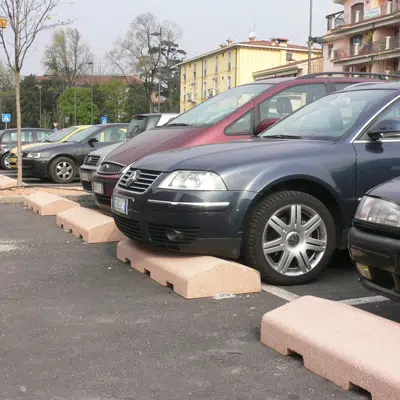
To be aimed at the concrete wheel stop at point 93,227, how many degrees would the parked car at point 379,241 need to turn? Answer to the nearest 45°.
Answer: approximately 90° to its right

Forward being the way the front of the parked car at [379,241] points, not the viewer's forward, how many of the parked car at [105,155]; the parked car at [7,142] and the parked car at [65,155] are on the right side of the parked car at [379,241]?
3

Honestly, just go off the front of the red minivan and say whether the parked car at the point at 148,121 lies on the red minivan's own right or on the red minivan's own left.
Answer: on the red minivan's own right

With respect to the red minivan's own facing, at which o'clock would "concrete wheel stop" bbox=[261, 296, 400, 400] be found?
The concrete wheel stop is roughly at 10 o'clock from the red minivan.

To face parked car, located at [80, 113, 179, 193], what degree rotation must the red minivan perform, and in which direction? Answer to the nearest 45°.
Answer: approximately 90° to its right

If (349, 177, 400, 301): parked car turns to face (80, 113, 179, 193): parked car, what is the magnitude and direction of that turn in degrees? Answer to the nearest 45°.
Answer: approximately 90° to its right

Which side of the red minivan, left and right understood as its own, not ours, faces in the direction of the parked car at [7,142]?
right

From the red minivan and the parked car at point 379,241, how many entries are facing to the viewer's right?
0

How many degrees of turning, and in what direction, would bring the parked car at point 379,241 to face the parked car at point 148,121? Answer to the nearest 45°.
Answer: approximately 90° to its right

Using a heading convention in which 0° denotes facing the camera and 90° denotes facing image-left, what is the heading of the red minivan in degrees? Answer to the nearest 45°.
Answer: approximately 45°

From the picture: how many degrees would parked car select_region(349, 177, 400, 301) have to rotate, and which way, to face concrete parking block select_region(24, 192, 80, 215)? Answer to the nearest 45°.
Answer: approximately 90° to its right
